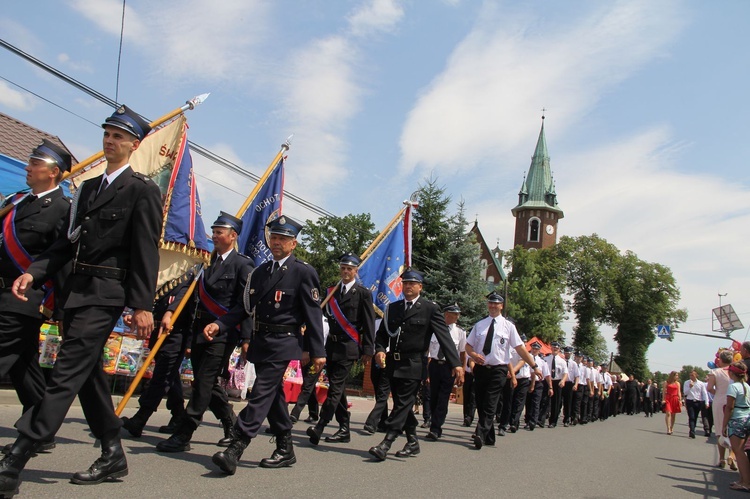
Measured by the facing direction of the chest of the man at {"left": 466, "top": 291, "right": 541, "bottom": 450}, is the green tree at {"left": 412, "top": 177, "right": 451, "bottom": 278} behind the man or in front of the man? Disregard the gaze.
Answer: behind

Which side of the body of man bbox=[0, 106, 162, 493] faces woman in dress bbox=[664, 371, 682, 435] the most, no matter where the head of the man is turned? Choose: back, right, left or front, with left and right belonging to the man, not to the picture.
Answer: back

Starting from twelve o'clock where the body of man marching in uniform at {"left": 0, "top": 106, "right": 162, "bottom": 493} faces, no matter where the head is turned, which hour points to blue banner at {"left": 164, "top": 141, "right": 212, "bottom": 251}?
The blue banner is roughly at 5 o'clock from the man marching in uniform.

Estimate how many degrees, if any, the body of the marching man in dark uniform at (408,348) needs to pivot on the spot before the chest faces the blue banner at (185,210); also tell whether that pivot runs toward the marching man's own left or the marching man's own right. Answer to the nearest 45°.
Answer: approximately 45° to the marching man's own right

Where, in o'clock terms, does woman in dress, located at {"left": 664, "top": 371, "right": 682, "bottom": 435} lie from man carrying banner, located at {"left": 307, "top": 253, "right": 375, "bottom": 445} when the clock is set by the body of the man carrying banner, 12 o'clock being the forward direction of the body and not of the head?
The woman in dress is roughly at 6 o'clock from the man carrying banner.

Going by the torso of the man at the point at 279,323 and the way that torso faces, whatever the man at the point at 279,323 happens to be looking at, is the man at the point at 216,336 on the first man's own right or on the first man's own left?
on the first man's own right

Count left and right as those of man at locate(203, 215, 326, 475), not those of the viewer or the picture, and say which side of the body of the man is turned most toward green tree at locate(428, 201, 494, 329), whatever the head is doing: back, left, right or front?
back
